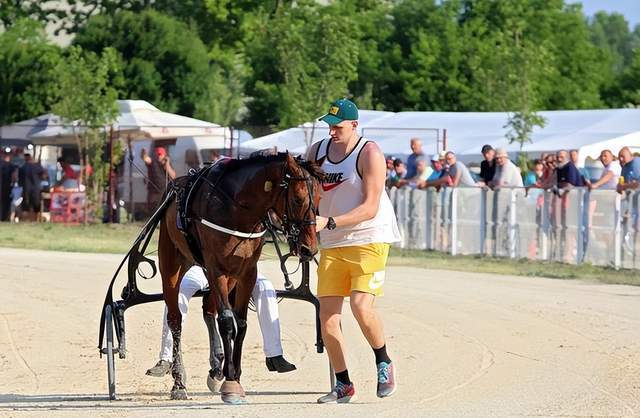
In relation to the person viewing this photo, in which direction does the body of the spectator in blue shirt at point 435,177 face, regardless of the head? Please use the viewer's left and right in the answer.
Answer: facing the viewer and to the left of the viewer

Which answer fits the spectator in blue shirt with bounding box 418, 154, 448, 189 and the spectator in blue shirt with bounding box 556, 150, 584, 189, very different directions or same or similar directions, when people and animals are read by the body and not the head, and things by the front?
same or similar directions

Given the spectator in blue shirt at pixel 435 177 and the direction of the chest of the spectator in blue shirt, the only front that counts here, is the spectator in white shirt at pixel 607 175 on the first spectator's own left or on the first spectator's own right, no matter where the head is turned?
on the first spectator's own left

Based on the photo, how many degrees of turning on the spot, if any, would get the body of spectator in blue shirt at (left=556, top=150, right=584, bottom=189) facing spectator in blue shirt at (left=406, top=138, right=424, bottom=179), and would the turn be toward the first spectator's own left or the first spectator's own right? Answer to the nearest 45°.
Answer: approximately 90° to the first spectator's own right

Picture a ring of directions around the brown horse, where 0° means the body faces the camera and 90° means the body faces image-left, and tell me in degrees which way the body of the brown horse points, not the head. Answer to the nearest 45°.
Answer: approximately 315°

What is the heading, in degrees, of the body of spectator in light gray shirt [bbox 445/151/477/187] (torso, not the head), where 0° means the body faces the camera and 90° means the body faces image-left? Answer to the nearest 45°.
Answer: approximately 45°

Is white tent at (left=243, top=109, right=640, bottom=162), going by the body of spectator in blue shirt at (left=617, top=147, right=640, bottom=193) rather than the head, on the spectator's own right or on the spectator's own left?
on the spectator's own right

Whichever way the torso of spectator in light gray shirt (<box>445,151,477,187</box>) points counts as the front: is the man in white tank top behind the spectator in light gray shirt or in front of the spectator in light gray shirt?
in front

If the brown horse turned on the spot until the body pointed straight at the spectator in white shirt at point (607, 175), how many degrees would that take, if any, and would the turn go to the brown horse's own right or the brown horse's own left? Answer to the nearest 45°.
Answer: approximately 90° to the brown horse's own left

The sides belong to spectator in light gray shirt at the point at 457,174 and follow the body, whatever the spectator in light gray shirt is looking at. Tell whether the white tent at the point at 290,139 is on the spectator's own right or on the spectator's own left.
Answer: on the spectator's own right

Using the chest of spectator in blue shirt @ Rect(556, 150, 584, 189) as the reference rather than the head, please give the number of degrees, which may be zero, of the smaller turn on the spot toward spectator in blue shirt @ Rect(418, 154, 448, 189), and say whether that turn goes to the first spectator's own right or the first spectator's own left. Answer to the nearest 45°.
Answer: approximately 90° to the first spectator's own right

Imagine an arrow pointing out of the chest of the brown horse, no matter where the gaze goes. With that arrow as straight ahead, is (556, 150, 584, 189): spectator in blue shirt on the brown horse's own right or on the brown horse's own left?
on the brown horse's own left
